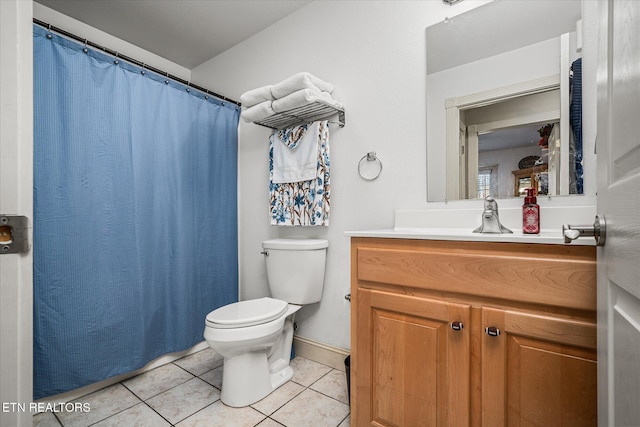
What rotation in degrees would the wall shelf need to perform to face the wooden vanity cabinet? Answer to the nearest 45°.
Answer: approximately 90° to its left

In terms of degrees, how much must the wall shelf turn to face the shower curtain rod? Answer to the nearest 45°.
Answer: approximately 45° to its right

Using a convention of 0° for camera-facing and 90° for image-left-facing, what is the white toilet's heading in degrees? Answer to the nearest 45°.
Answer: approximately 45°

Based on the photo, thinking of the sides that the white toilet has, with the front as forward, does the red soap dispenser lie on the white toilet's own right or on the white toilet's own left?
on the white toilet's own left

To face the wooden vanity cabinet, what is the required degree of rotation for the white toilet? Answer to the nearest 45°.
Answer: approximately 90° to its left

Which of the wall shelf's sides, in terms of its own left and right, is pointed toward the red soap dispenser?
left

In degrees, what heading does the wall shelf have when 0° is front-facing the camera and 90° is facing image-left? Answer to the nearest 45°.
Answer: approximately 45°
